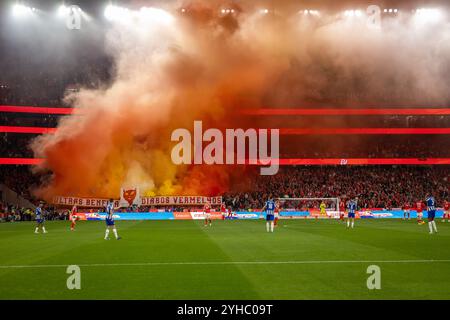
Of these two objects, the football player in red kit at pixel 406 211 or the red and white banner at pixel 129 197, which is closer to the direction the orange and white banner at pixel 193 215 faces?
the football player in red kit

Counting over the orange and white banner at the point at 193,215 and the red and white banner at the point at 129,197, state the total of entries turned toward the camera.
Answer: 2

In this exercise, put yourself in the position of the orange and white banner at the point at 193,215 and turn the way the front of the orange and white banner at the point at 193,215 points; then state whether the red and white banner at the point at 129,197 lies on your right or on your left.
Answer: on your right

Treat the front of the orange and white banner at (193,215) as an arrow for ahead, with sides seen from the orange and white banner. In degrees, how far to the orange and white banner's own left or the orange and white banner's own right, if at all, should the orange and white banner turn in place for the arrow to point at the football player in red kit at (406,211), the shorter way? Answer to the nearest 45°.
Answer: approximately 90° to the orange and white banner's own left

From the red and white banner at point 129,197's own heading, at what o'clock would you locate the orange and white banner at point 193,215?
the orange and white banner at point 193,215 is roughly at 10 o'clock from the red and white banner at point 129,197.

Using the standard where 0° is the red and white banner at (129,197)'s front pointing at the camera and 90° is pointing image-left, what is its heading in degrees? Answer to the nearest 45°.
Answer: approximately 0°
